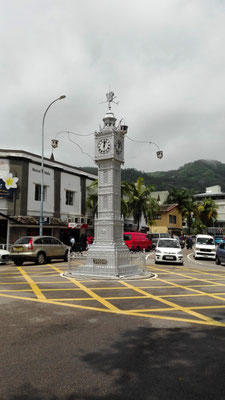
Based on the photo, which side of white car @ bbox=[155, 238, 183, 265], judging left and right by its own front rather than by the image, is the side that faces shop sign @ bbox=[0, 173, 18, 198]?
right

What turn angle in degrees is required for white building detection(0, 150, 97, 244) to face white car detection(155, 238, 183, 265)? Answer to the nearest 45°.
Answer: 0° — it already faces it

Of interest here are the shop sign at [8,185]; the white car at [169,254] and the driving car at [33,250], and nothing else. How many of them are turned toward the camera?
2

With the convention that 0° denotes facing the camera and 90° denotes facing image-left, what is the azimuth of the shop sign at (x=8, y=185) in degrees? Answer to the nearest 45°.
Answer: approximately 0°

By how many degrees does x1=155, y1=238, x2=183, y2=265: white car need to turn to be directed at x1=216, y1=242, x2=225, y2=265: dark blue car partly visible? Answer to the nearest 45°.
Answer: approximately 90° to its left

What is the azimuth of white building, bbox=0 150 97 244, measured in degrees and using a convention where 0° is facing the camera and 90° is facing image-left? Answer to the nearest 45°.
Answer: approximately 315°

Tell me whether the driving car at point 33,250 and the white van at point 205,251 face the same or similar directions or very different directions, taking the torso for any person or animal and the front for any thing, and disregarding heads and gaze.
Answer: very different directions
